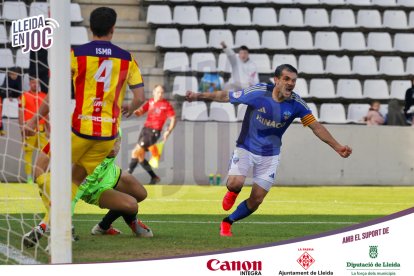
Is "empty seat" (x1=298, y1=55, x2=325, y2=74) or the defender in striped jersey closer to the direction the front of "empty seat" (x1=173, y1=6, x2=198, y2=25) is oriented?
the defender in striped jersey

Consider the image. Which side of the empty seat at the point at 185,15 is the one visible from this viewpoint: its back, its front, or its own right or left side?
front

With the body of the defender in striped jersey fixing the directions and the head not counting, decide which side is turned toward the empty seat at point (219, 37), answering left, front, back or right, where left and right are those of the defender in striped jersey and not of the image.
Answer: front

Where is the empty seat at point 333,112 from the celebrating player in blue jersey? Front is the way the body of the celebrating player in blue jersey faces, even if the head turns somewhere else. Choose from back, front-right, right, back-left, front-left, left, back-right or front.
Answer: back-left

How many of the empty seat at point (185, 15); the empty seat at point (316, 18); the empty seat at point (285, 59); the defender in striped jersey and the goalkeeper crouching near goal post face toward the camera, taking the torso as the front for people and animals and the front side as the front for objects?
3

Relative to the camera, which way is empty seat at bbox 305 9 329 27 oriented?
toward the camera

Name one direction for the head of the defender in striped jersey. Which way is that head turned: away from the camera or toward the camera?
away from the camera

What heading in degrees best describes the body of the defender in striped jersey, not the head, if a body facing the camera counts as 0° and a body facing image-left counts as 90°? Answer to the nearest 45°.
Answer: approximately 180°

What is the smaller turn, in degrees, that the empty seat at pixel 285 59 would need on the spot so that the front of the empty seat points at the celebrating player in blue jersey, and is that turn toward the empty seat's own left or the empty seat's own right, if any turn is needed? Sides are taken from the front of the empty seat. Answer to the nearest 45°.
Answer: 0° — it already faces them

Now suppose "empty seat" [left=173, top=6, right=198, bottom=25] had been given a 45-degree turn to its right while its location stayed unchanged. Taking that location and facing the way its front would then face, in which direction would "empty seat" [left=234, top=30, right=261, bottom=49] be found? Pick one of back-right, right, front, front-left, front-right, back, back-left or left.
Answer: back-left

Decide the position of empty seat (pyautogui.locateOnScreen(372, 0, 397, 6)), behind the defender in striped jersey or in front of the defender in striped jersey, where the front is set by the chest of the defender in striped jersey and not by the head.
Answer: in front

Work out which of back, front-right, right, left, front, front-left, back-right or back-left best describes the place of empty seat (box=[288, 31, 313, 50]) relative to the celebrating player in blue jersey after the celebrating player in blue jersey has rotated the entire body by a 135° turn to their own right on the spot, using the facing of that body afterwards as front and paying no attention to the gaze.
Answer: right

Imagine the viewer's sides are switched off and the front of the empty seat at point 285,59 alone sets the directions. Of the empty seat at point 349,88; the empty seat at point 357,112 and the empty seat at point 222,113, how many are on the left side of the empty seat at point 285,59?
2
